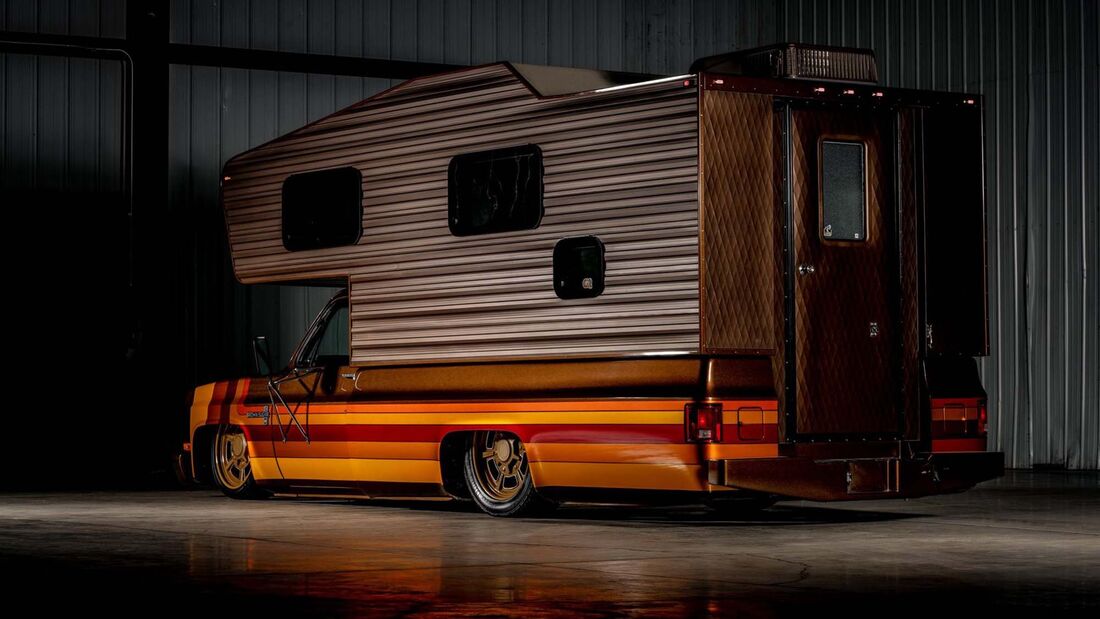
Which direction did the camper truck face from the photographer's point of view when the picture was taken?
facing away from the viewer and to the left of the viewer
